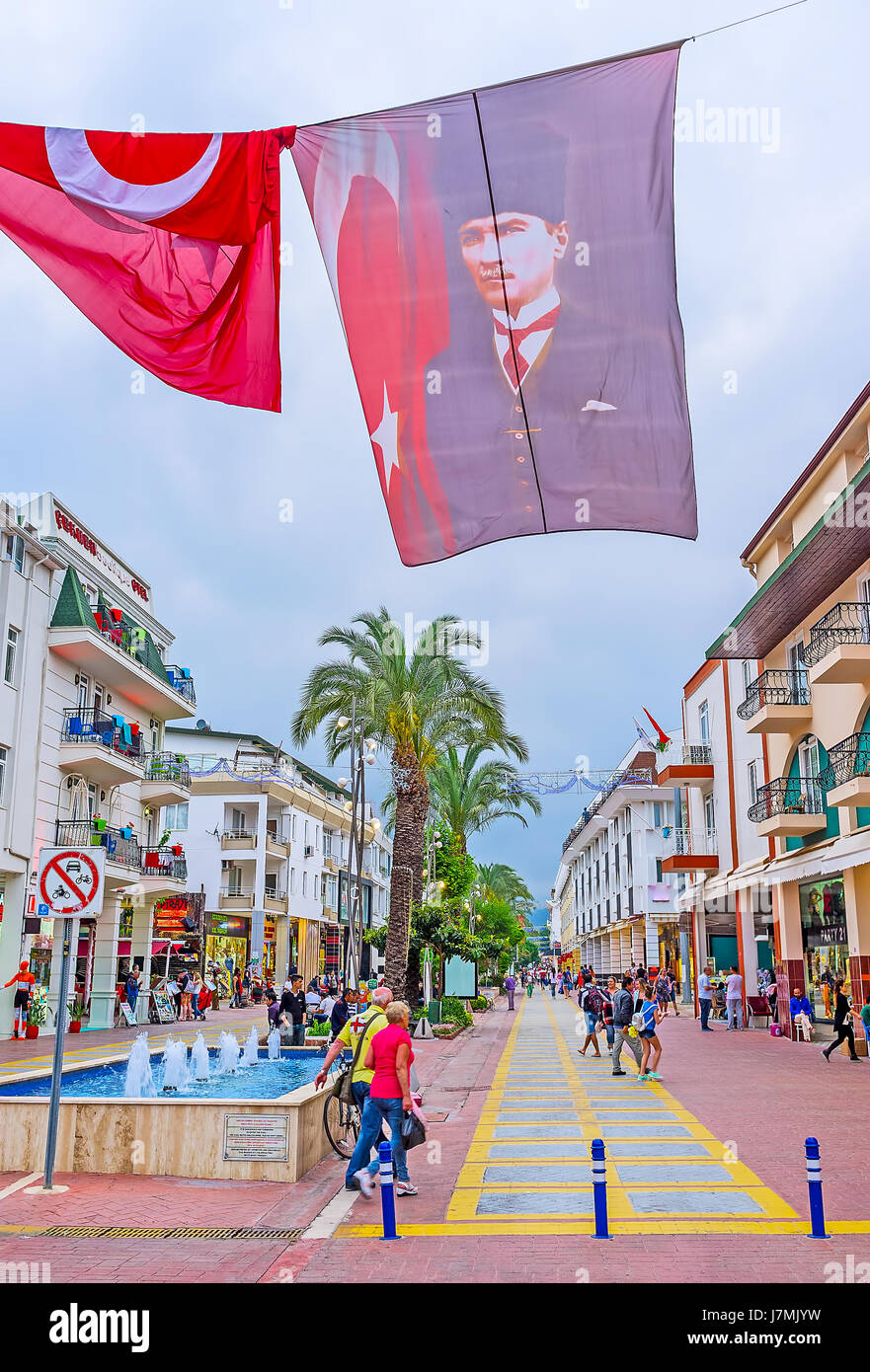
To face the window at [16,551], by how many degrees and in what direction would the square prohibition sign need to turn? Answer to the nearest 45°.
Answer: approximately 180°

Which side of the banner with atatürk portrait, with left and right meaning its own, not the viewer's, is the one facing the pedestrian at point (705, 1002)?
back

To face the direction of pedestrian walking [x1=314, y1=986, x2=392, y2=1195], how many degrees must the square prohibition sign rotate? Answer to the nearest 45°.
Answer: approximately 90° to its left

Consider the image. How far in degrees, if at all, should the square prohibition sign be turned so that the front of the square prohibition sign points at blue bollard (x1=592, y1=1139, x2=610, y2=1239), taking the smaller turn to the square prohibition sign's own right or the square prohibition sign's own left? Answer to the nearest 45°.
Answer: approximately 45° to the square prohibition sign's own left

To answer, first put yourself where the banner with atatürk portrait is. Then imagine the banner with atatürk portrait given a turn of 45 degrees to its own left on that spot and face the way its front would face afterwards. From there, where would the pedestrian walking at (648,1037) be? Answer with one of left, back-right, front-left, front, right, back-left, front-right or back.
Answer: back-left

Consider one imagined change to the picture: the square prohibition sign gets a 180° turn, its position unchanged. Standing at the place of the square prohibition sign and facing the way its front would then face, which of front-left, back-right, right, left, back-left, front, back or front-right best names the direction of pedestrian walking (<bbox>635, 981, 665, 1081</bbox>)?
front-right

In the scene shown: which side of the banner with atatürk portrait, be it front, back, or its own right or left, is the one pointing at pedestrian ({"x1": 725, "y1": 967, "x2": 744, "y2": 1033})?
back

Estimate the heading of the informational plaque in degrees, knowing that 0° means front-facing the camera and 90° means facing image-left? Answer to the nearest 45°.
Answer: approximately 0°
